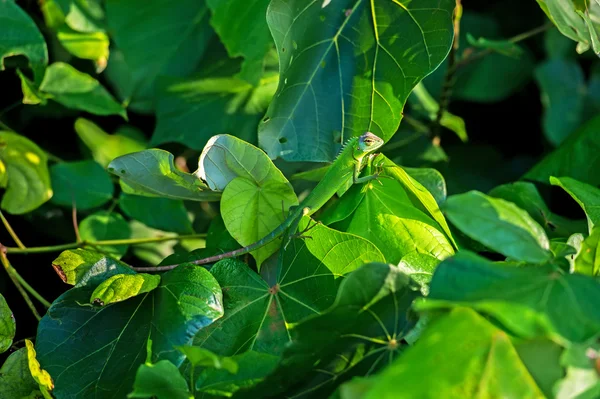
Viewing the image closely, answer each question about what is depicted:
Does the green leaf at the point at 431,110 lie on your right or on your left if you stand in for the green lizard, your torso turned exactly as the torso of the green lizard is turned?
on your left

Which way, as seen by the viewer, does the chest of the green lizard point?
to the viewer's right

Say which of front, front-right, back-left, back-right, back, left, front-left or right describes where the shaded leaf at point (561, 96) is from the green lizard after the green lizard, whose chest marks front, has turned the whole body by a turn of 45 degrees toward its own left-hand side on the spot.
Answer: front

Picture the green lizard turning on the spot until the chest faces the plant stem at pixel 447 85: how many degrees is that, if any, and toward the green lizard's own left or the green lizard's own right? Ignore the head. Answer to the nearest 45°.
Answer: approximately 45° to the green lizard's own left

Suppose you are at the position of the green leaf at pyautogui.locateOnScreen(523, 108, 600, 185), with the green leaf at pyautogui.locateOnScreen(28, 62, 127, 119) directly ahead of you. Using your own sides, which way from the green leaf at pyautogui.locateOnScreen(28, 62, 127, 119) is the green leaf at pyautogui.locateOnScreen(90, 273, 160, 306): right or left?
left
